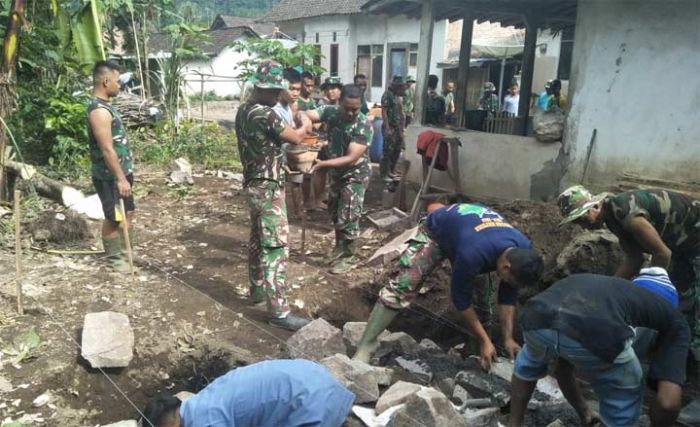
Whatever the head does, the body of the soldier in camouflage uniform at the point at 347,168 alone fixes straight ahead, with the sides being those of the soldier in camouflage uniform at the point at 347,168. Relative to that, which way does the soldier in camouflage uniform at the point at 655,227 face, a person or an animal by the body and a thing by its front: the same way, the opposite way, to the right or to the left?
to the right

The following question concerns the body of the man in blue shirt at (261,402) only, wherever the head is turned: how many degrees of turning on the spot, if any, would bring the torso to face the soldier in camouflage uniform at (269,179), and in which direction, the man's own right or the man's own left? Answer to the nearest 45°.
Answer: approximately 90° to the man's own right

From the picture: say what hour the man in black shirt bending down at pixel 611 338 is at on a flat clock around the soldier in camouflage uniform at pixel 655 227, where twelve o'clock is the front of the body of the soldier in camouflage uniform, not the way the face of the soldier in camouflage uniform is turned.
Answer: The man in black shirt bending down is roughly at 9 o'clock from the soldier in camouflage uniform.

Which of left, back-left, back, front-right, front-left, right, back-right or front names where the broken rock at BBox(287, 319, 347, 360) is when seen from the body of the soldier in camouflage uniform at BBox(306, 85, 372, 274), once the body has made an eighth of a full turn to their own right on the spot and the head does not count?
left

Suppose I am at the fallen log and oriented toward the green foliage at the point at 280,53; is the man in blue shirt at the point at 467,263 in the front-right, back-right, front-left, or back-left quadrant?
back-right

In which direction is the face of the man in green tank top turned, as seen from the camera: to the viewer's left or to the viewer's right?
to the viewer's right

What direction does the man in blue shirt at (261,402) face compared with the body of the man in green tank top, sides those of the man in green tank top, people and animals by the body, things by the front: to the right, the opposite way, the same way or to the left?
the opposite way

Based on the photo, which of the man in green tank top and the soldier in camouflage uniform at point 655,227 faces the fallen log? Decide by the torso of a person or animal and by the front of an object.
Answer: the soldier in camouflage uniform

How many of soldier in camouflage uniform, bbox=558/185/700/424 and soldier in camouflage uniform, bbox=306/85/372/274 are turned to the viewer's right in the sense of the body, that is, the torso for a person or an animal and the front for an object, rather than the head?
0

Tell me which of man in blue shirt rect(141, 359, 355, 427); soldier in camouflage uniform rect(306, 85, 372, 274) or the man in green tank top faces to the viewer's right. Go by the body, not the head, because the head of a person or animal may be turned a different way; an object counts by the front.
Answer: the man in green tank top

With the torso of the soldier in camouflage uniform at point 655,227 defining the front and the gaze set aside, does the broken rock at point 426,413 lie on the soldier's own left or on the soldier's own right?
on the soldier's own left

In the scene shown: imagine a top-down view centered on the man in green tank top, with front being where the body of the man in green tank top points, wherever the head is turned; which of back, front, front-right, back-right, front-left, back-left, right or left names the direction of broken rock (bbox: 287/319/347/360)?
front-right

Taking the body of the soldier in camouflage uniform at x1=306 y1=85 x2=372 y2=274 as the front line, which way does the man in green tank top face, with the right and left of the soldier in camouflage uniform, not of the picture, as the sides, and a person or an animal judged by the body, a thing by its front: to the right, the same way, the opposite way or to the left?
the opposite way

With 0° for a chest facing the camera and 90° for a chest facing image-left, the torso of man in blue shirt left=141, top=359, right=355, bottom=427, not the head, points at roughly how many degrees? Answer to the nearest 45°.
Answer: approximately 90°

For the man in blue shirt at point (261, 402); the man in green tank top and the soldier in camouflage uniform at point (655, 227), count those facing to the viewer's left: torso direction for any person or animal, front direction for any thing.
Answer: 2

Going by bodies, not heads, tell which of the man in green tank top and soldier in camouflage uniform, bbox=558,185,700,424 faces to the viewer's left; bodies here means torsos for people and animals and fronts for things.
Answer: the soldier in camouflage uniform

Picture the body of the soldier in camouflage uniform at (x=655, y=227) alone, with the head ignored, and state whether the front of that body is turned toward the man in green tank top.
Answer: yes

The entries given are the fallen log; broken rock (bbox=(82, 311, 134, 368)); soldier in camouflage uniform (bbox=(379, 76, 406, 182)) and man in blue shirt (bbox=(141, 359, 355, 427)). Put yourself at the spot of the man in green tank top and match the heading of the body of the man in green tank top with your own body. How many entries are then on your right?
2
